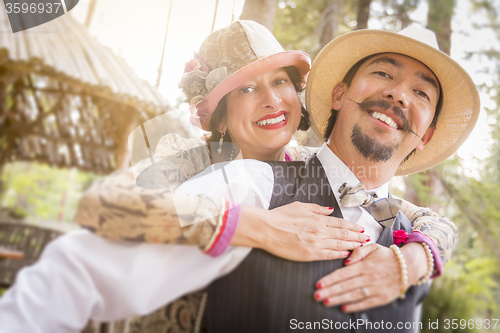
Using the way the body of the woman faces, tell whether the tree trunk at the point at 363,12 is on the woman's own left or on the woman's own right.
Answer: on the woman's own left

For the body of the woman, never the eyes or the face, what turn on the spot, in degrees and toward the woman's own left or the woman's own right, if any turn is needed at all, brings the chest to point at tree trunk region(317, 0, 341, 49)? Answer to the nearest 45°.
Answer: approximately 135° to the woman's own left

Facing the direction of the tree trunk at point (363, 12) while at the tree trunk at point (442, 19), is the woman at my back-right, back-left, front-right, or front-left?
front-left

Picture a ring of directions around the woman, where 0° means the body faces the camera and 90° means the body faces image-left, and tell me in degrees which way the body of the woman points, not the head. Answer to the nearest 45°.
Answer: approximately 315°

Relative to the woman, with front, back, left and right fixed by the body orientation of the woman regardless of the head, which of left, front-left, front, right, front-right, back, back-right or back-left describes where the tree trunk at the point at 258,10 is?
back-left
